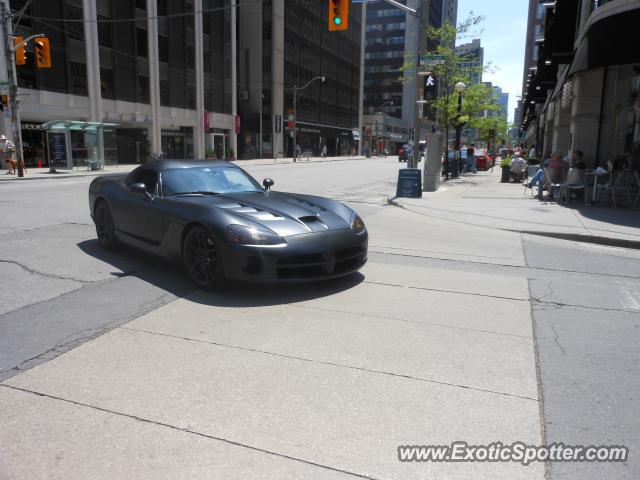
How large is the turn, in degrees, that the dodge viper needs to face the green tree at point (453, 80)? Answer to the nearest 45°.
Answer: approximately 90° to its left

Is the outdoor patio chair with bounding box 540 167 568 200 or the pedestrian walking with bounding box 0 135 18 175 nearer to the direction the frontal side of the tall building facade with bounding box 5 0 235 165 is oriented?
the outdoor patio chair

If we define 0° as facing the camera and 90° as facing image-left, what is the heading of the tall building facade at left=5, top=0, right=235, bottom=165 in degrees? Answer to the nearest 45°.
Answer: approximately 315°

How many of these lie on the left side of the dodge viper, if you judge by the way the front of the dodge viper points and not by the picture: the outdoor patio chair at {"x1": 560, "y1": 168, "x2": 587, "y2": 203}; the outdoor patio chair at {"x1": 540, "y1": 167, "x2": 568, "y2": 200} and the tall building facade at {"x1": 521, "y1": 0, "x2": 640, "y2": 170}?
3

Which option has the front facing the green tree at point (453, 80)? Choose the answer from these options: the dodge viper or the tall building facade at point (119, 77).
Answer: the tall building facade

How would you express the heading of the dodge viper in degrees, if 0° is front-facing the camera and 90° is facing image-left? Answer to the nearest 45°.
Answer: approximately 315°

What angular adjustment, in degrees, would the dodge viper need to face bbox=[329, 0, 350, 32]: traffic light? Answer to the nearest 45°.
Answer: approximately 135° to its left

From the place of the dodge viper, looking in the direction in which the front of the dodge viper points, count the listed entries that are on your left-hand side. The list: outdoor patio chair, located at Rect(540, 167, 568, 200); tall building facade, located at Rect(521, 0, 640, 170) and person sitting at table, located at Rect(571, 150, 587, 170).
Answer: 3

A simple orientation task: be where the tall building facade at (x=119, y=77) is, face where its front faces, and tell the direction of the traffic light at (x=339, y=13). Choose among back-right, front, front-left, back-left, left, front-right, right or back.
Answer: front-right

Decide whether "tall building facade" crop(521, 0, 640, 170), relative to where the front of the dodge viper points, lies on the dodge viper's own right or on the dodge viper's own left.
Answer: on the dodge viper's own left

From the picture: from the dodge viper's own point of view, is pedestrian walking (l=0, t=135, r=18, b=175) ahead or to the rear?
to the rear
